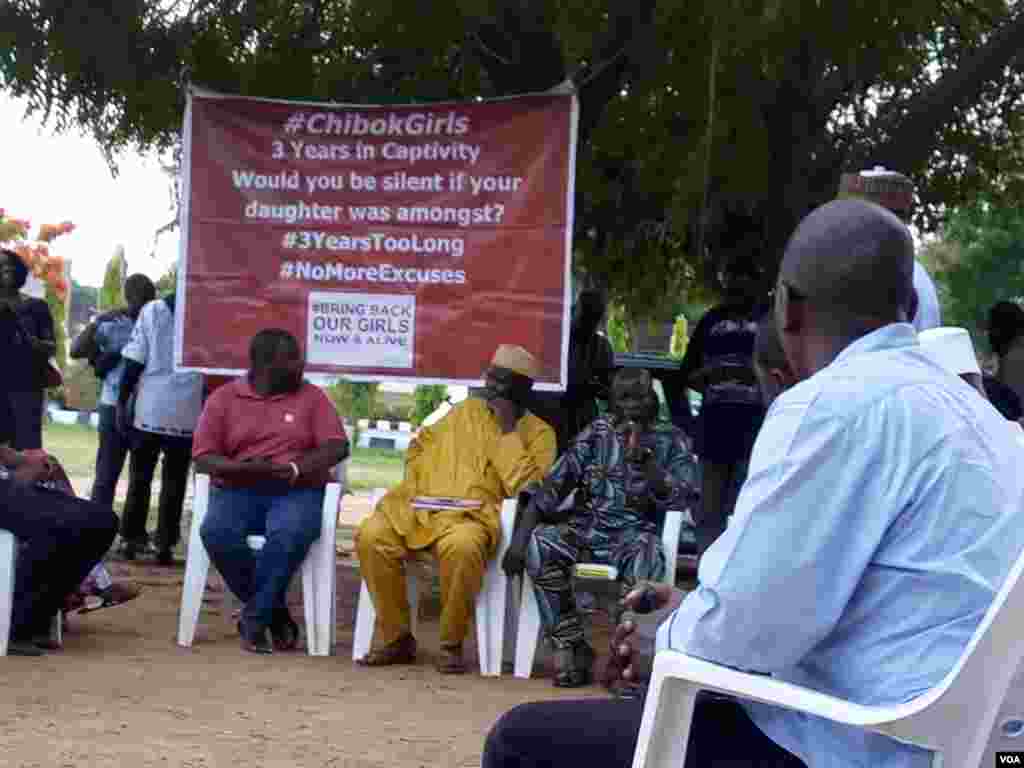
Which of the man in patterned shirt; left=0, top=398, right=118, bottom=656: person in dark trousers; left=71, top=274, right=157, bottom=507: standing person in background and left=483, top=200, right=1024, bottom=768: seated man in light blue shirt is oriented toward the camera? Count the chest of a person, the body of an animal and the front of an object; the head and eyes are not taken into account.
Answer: the man in patterned shirt

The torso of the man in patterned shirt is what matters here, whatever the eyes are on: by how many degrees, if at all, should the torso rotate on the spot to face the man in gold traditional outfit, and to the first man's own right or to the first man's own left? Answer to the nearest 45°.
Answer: approximately 90° to the first man's own right

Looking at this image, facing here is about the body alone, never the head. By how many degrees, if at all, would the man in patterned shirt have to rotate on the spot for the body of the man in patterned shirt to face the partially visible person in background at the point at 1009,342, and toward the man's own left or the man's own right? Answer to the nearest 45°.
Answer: approximately 135° to the man's own left

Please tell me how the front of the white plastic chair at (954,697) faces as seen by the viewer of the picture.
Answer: facing away from the viewer and to the left of the viewer

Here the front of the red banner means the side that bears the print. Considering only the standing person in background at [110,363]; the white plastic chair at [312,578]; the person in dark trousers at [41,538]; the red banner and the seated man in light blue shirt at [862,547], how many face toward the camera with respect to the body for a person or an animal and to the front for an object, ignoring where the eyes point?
2

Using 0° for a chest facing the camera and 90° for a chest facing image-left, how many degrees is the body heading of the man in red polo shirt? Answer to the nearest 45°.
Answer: approximately 0°

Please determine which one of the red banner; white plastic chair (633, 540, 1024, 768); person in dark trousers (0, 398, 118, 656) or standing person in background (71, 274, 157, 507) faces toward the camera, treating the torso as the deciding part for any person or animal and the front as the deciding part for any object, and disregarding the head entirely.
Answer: the red banner

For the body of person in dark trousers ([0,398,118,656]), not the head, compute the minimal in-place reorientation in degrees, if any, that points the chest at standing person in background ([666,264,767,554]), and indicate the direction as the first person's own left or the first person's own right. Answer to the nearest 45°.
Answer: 0° — they already face them
